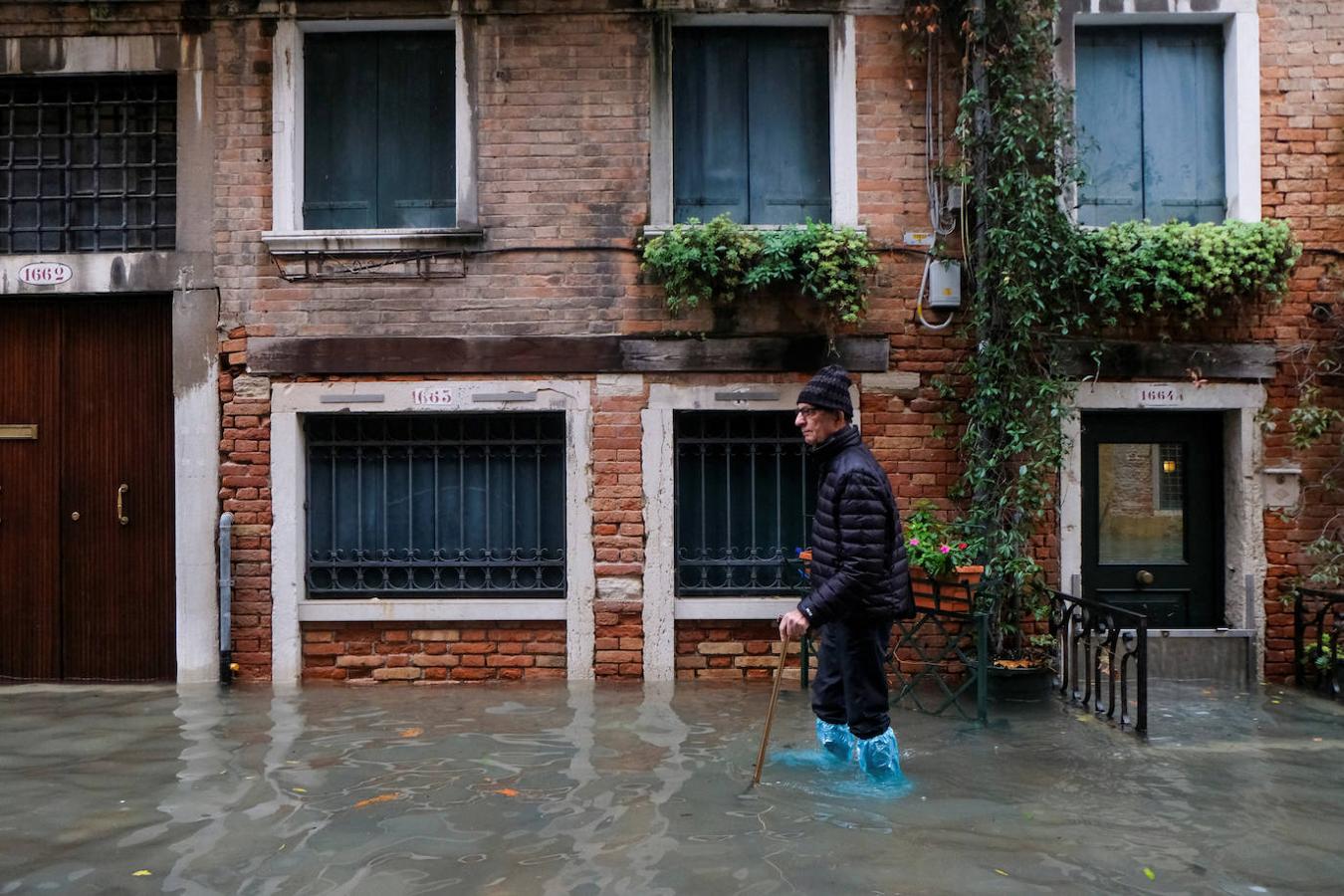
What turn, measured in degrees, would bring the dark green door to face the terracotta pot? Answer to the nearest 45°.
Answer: approximately 45° to its right

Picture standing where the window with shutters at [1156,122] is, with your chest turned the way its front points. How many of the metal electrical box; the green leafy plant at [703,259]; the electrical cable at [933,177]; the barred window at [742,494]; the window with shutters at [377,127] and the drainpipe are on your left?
0

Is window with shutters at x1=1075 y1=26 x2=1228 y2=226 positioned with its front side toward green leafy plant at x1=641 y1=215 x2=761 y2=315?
no

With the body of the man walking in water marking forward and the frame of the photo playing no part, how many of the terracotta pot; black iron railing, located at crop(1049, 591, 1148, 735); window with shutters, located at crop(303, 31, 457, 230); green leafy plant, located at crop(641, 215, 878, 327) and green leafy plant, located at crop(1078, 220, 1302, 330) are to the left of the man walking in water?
0

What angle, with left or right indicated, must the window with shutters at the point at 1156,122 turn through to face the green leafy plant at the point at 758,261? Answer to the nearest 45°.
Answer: approximately 45° to its right

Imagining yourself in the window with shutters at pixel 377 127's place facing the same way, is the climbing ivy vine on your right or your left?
on your left

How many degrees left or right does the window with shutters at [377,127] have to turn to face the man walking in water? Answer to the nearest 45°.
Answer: approximately 45° to its left

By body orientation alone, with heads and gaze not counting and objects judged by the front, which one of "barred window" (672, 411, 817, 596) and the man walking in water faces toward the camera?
the barred window

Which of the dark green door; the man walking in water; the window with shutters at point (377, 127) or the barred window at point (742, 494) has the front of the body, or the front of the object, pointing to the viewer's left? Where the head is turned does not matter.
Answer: the man walking in water

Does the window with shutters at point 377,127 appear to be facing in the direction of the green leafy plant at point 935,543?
no

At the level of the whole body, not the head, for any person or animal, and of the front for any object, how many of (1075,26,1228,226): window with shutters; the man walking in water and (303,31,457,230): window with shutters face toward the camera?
2

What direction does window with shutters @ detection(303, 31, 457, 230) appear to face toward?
toward the camera

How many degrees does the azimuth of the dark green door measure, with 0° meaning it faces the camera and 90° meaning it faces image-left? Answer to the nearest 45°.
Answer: approximately 0°

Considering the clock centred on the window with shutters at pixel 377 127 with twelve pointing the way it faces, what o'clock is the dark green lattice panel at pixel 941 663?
The dark green lattice panel is roughly at 10 o'clock from the window with shutters.

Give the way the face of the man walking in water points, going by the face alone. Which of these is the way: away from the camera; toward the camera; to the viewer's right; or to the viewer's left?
to the viewer's left

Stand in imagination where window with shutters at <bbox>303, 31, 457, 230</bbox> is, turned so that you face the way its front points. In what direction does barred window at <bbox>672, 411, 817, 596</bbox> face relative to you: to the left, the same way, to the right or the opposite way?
the same way

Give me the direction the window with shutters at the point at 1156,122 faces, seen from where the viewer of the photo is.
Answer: facing the viewer

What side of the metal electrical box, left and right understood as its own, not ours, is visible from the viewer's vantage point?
front
